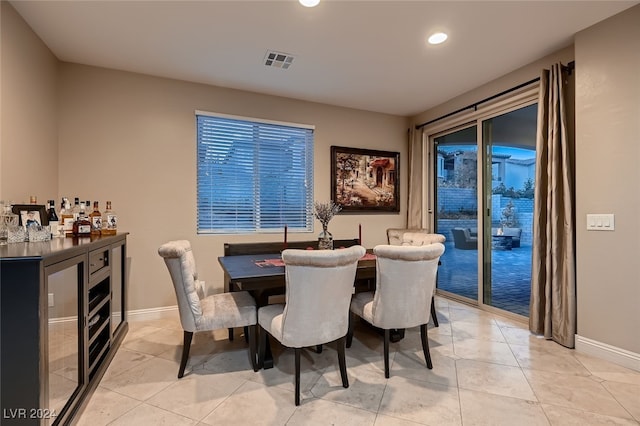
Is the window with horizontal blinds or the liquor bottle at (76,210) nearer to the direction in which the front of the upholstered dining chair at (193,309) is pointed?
the window with horizontal blinds

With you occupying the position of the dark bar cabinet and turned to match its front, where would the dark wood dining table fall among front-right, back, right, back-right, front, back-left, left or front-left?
front-left

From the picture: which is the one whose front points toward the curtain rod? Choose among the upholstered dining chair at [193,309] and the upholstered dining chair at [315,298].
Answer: the upholstered dining chair at [193,309]

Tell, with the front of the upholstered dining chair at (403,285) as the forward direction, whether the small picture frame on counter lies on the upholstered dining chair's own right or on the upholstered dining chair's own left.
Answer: on the upholstered dining chair's own left

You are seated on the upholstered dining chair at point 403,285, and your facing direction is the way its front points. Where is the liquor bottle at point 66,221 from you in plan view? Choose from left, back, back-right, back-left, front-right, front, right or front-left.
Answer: front-left

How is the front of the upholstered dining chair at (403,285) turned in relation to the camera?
facing away from the viewer and to the left of the viewer

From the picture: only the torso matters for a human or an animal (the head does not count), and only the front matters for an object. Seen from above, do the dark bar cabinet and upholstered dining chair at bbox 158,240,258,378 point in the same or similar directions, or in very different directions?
same or similar directions

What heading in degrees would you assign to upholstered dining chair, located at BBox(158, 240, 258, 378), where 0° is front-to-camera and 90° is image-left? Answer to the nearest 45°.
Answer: approximately 270°

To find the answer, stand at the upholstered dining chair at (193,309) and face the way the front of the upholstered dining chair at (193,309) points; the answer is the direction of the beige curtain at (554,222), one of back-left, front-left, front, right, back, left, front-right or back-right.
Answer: front

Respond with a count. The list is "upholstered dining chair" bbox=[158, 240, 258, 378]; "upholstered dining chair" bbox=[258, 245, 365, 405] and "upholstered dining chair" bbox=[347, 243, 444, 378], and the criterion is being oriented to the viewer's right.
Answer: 1

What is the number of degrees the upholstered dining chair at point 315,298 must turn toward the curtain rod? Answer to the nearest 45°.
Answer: approximately 90° to its right

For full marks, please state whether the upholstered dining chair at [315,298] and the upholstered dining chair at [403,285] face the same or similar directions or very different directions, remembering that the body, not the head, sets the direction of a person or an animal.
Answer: same or similar directions

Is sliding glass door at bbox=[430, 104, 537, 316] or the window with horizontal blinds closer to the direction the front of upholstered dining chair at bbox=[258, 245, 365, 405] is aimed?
the window with horizontal blinds
